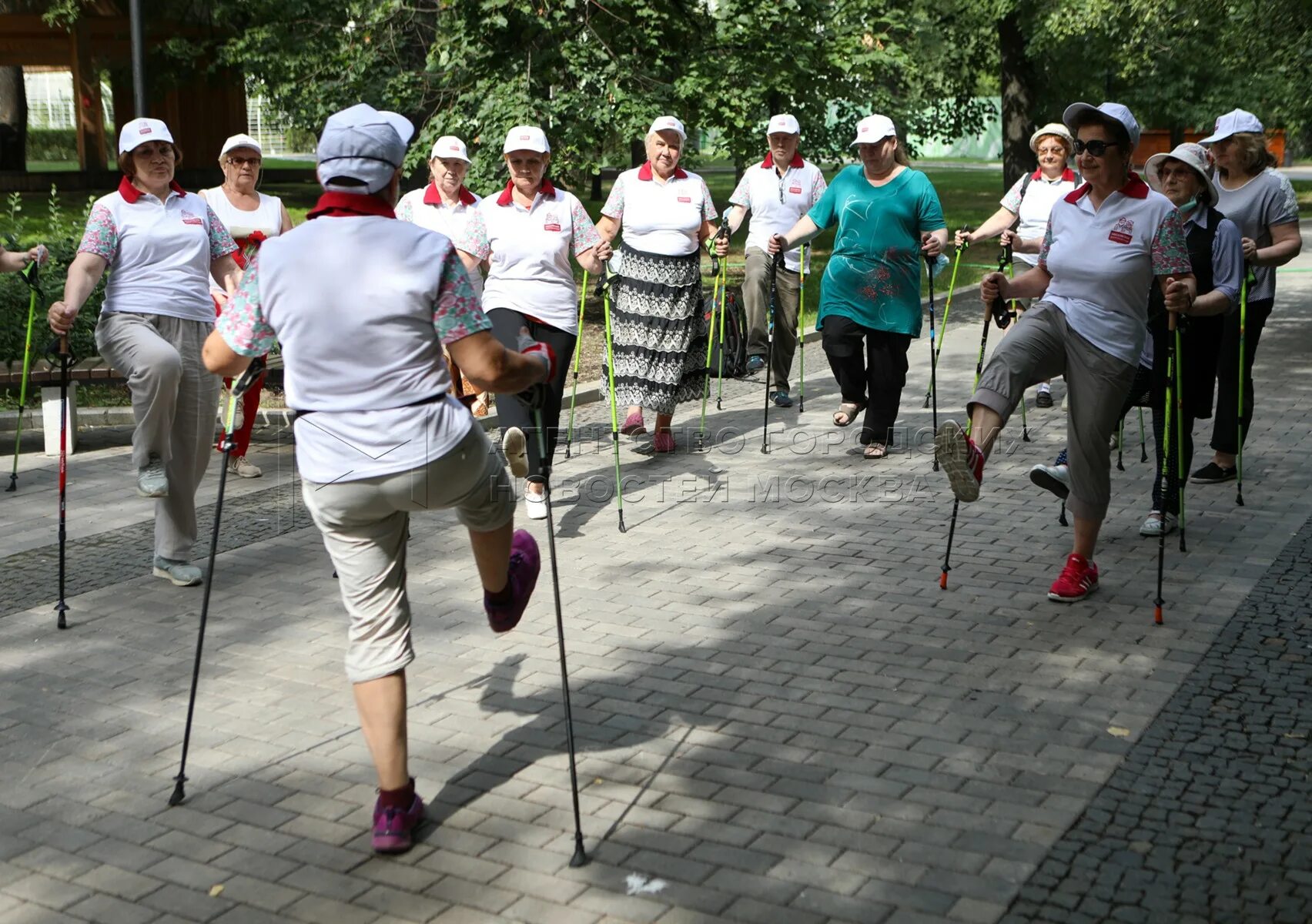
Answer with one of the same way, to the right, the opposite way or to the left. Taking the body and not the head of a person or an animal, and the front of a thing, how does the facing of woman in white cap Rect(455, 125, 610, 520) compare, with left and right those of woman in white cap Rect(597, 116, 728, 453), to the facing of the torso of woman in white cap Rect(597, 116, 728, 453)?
the same way

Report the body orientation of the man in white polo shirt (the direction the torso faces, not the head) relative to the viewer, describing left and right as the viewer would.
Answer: facing the viewer

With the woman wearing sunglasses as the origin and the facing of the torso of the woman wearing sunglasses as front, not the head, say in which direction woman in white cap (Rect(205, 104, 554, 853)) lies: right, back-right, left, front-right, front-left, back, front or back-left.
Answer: front

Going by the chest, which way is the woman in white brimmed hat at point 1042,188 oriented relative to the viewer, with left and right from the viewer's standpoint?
facing the viewer and to the left of the viewer

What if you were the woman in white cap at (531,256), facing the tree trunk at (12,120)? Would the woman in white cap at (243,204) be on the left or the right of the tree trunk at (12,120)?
left

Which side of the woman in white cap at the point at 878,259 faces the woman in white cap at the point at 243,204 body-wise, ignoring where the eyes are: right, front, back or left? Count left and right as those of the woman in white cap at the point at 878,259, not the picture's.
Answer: right

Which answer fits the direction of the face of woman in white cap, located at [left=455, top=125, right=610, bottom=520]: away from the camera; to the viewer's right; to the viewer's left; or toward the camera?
toward the camera

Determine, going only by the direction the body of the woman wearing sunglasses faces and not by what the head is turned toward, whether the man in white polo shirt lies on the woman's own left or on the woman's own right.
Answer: on the woman's own right

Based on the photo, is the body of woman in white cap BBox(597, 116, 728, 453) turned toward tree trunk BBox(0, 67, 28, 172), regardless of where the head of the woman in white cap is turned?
no

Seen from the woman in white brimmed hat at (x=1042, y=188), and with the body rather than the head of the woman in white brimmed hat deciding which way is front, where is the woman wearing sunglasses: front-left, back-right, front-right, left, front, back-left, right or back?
front-left

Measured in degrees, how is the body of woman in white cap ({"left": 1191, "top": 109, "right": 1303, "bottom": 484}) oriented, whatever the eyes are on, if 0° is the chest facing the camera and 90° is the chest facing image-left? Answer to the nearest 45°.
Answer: approximately 45°

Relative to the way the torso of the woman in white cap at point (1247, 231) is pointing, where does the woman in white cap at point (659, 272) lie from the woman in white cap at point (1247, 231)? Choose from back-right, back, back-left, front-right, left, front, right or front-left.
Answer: front-right

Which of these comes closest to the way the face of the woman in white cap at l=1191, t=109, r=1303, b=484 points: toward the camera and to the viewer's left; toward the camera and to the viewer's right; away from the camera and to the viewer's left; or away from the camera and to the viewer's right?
toward the camera and to the viewer's left

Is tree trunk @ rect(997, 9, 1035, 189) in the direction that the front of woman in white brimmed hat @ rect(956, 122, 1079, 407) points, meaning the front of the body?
no

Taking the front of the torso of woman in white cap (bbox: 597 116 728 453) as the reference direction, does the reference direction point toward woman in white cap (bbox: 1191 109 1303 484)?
no

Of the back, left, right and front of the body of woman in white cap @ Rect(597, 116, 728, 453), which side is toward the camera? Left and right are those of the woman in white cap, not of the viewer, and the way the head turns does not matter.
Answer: front
